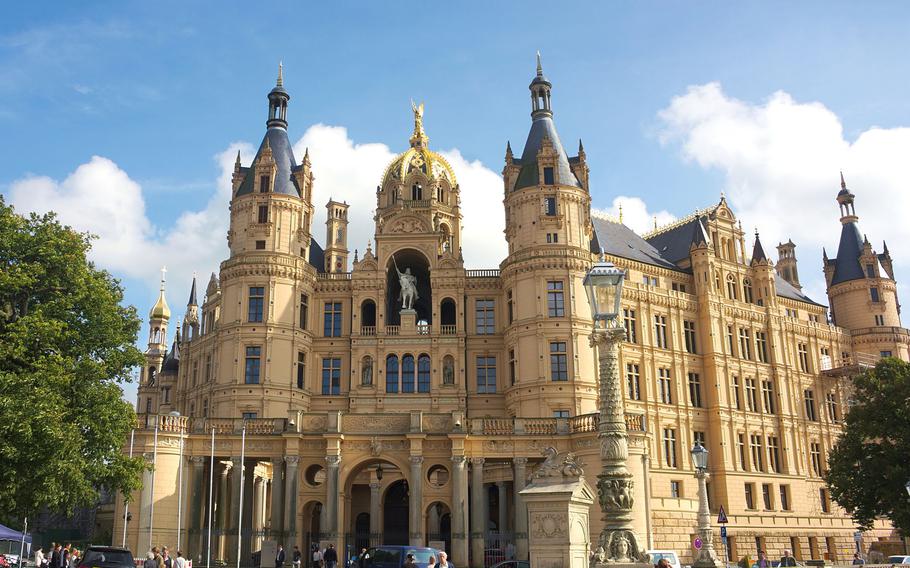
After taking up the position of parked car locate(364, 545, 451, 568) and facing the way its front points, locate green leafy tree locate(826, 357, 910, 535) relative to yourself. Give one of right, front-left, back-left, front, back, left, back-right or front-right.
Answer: front-left

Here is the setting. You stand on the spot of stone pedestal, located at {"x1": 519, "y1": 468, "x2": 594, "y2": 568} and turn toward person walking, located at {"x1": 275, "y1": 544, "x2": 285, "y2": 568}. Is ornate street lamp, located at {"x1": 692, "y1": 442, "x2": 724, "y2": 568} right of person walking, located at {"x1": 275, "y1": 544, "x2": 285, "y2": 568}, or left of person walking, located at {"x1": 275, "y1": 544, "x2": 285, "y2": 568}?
right

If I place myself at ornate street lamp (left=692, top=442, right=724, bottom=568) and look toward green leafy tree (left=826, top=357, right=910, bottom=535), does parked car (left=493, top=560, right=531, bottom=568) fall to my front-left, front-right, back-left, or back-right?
back-left

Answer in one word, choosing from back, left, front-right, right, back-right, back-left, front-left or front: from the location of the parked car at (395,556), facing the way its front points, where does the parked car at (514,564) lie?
front-left
